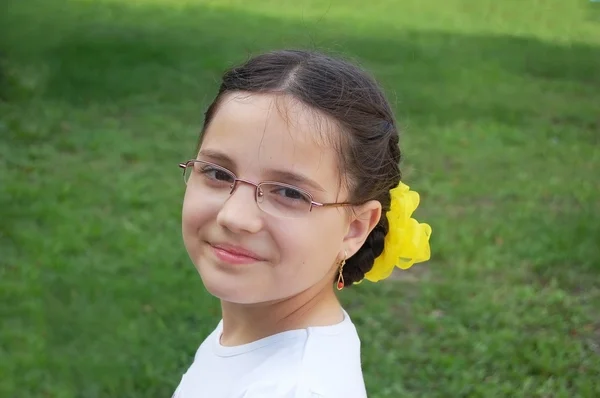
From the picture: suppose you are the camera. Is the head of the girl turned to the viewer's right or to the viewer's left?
to the viewer's left

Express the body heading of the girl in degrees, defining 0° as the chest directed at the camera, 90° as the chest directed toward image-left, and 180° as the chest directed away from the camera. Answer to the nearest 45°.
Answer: approximately 45°
